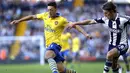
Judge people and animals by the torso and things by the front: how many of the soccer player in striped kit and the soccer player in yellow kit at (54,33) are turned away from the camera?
0

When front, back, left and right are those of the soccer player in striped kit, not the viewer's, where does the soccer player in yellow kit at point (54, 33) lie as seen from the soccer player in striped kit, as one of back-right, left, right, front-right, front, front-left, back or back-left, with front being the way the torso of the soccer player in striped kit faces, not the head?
front-right

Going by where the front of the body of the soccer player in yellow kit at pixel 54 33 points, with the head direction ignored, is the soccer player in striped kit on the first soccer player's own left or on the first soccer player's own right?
on the first soccer player's own left

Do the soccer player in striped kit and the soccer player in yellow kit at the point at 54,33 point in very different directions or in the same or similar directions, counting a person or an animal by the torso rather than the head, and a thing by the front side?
same or similar directions

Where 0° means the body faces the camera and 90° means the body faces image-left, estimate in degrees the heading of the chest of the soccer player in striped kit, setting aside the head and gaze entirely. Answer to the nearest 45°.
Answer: approximately 45°

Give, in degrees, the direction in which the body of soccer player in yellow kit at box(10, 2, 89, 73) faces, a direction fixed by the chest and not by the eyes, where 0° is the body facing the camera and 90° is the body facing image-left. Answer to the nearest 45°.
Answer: approximately 45°
